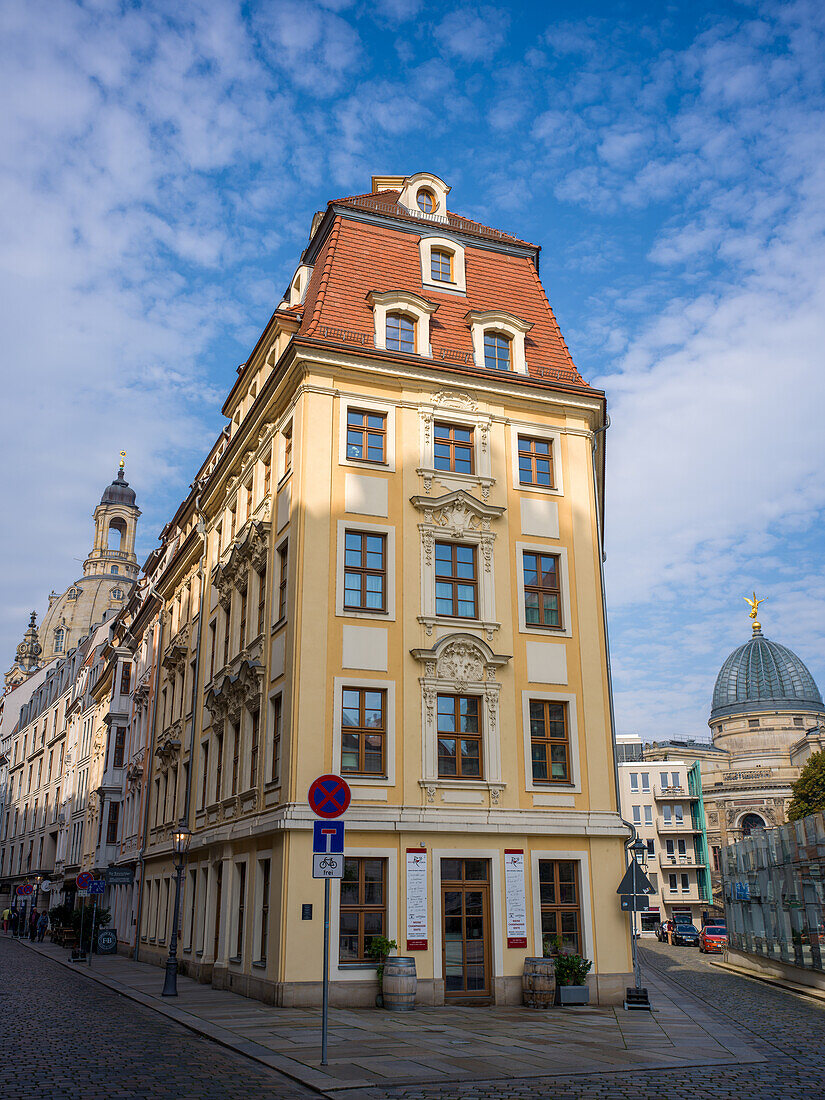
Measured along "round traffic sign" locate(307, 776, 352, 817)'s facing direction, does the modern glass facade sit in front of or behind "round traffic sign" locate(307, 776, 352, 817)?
behind

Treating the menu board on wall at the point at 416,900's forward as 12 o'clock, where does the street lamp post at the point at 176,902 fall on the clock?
The street lamp post is roughly at 4 o'clock from the menu board on wall.

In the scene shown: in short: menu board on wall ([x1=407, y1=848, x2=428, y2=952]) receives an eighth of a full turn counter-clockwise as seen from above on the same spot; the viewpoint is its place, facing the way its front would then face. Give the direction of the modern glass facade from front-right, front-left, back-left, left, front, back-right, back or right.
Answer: left

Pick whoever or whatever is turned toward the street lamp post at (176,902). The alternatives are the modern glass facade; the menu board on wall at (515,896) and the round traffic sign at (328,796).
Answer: the modern glass facade

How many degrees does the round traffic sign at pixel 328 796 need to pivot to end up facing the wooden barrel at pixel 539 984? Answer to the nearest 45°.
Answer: approximately 135° to its left

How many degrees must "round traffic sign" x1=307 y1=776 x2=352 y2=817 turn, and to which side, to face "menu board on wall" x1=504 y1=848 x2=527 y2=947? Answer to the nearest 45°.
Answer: approximately 180°

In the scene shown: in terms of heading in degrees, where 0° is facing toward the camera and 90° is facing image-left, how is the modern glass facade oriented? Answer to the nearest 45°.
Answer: approximately 45°

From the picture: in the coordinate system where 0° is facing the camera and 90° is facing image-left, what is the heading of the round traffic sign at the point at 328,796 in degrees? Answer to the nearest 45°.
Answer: approximately 0°

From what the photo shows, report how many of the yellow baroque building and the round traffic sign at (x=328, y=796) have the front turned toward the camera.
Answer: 2

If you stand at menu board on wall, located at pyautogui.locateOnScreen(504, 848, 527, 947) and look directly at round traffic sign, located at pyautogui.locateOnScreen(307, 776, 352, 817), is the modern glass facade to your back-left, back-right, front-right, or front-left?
back-left

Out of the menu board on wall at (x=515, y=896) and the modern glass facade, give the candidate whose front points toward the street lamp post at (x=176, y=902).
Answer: the modern glass facade

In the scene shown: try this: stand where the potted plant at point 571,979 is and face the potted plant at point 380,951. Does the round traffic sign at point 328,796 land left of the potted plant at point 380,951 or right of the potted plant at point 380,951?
left

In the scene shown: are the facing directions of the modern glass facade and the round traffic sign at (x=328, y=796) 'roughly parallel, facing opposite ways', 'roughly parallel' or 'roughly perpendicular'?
roughly perpendicular
